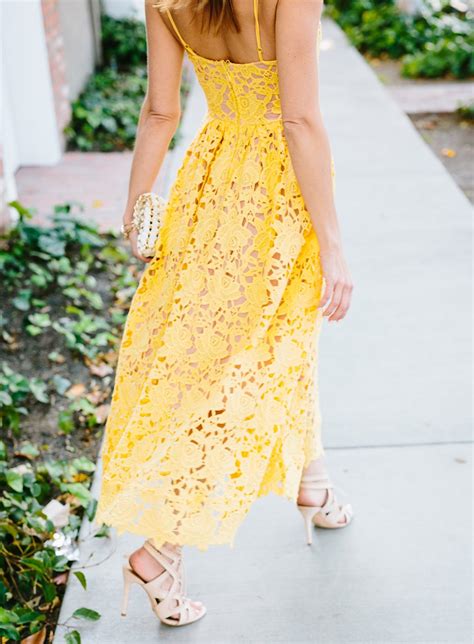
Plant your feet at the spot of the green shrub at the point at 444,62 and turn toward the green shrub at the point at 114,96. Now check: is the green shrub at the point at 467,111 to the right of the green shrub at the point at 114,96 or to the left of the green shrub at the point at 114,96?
left

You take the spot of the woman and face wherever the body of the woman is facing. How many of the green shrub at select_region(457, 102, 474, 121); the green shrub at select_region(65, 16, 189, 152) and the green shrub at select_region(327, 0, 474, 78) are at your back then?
0

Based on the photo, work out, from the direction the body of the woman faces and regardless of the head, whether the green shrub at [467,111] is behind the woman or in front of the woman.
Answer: in front

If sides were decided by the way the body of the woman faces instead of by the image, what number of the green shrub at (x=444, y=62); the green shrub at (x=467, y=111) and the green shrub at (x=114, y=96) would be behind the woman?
0

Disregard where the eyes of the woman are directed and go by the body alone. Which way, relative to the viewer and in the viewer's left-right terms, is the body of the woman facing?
facing away from the viewer and to the right of the viewer

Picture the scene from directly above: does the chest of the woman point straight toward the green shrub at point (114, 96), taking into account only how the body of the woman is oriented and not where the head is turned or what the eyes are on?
no
